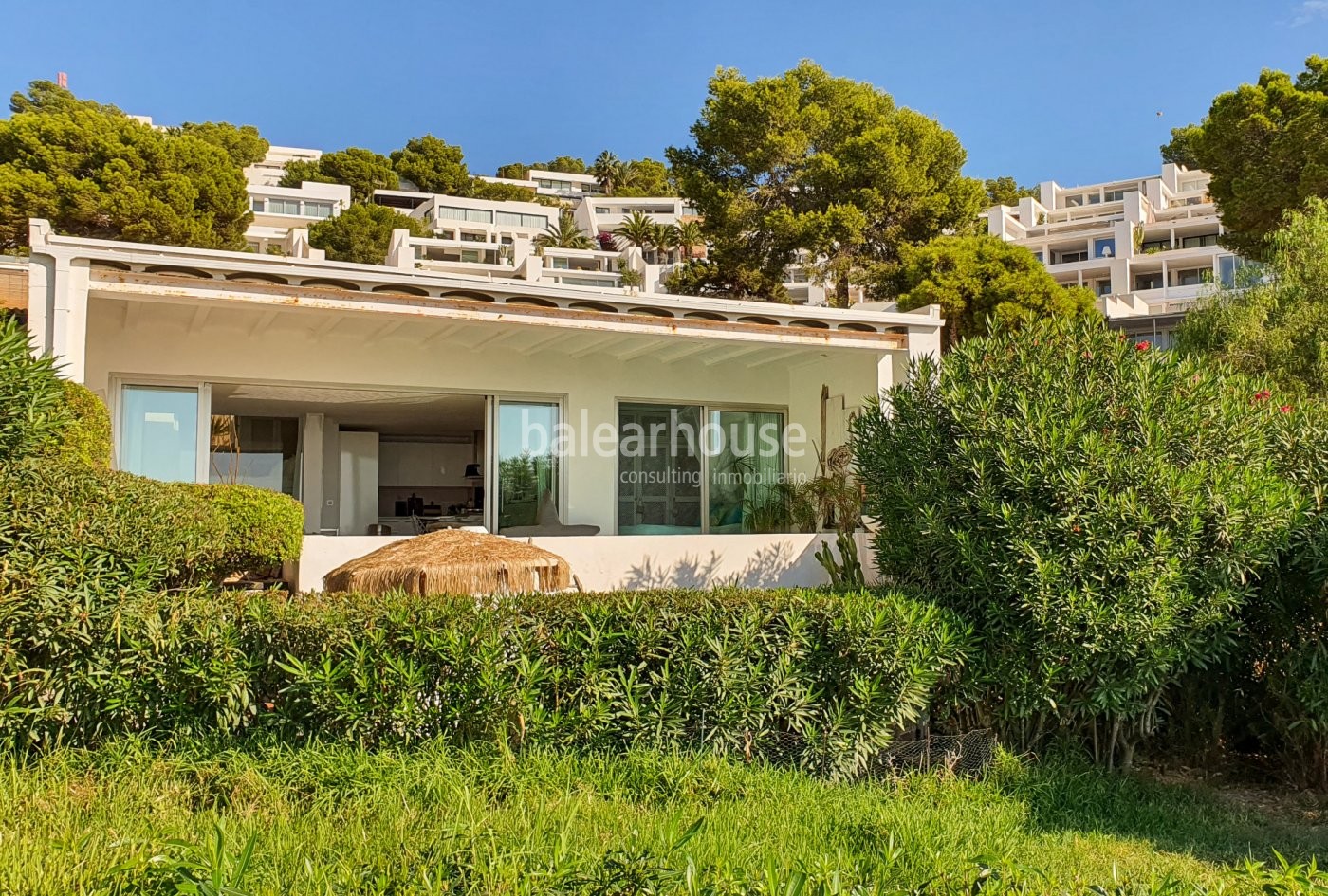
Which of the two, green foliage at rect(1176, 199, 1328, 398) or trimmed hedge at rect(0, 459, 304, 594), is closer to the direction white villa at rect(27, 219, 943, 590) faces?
the trimmed hedge

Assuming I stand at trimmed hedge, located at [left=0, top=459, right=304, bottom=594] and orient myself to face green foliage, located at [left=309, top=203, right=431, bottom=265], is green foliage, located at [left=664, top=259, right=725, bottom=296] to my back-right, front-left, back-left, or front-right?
front-right

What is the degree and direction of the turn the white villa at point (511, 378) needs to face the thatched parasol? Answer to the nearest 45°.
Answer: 0° — it already faces it

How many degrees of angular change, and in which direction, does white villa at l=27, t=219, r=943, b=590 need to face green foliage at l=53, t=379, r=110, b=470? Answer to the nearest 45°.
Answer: approximately 45° to its right

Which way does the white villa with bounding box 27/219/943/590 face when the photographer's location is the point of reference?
facing the viewer

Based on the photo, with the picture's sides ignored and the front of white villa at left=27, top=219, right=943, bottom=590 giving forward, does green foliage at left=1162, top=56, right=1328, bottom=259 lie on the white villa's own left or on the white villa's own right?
on the white villa's own left

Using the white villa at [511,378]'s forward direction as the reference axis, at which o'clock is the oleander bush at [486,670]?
The oleander bush is roughly at 12 o'clock from the white villa.

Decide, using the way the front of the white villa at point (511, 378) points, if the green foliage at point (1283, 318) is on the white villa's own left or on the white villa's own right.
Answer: on the white villa's own left

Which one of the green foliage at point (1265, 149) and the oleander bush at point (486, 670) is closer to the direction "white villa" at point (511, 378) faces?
the oleander bush

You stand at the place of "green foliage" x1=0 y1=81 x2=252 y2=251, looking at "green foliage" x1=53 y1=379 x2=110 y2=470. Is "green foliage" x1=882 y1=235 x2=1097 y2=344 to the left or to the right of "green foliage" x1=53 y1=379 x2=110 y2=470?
left

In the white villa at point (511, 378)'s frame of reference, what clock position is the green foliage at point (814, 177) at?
The green foliage is roughly at 7 o'clock from the white villa.

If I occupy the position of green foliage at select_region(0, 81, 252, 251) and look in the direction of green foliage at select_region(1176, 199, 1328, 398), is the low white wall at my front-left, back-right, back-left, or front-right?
front-right

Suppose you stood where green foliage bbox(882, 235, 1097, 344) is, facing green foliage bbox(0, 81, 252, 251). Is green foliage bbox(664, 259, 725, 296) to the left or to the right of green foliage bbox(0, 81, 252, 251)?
right

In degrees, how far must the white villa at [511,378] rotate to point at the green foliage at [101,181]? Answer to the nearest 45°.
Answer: approximately 135° to its right

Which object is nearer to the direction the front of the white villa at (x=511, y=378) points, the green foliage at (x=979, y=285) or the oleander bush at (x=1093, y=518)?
the oleander bush

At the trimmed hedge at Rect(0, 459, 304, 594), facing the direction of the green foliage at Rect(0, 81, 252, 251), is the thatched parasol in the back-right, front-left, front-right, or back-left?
front-right

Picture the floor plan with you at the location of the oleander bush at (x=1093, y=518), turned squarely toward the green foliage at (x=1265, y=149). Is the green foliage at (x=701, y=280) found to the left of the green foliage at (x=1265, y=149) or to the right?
left
